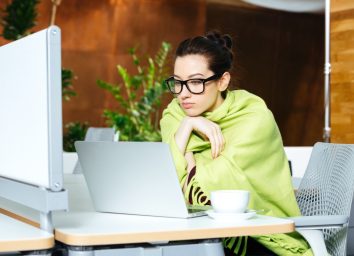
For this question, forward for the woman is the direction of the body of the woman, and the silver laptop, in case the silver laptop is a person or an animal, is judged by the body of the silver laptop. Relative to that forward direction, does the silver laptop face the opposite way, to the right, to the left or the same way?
the opposite way

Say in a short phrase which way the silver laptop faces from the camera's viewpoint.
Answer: facing away from the viewer and to the right of the viewer

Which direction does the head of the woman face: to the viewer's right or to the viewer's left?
to the viewer's left

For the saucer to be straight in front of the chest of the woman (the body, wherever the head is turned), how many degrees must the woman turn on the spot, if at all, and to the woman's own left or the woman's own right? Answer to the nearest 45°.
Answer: approximately 45° to the woman's own left

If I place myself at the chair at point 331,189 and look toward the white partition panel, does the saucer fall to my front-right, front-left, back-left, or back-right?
front-left

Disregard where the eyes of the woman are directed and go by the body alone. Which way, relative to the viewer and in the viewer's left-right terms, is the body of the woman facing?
facing the viewer and to the left of the viewer

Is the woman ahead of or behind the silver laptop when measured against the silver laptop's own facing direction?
ahead

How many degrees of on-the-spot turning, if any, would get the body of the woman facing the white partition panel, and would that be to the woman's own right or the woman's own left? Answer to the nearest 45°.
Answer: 0° — they already face it

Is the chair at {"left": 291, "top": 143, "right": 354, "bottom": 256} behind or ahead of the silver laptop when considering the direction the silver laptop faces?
ahead

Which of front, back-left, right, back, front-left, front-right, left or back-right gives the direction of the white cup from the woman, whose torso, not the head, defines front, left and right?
front-left

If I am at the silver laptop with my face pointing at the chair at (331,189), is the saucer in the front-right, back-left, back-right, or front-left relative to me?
front-right
